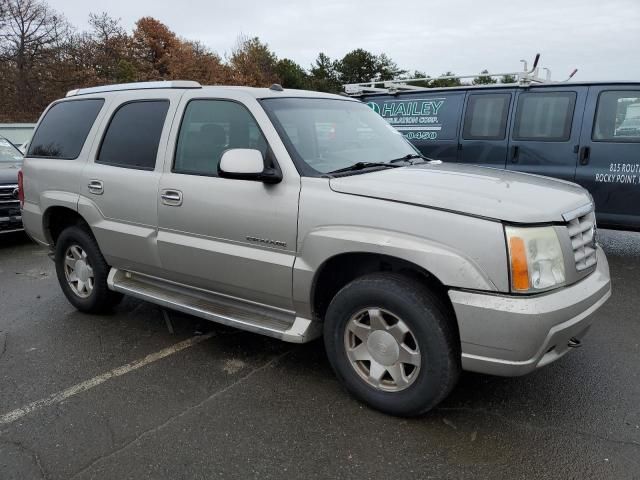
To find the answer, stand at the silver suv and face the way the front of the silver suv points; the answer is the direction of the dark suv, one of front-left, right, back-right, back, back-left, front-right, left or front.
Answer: back

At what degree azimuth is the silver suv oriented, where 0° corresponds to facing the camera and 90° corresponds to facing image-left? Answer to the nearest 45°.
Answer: approximately 315°
